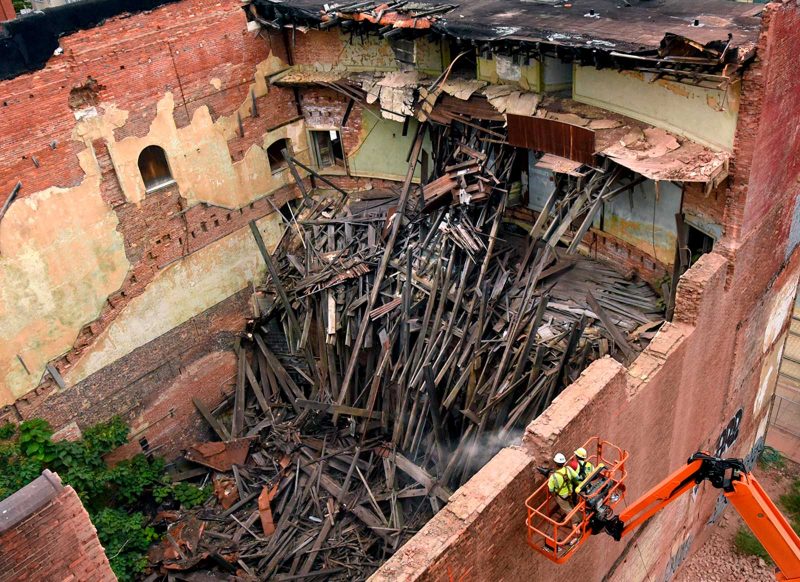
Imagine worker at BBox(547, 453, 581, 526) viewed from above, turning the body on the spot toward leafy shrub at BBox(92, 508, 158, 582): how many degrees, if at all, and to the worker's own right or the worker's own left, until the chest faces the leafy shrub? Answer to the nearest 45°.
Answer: approximately 45° to the worker's own left

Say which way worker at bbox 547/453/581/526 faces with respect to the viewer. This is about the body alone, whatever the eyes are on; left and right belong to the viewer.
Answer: facing away from the viewer and to the left of the viewer

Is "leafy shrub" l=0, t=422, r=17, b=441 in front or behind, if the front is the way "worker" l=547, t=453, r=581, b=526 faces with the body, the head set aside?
in front

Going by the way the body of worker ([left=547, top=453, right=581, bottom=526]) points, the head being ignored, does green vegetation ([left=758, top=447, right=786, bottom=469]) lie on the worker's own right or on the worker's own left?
on the worker's own right

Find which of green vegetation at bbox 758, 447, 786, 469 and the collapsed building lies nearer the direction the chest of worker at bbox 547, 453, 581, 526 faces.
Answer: the collapsed building
